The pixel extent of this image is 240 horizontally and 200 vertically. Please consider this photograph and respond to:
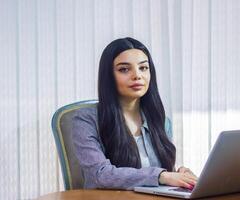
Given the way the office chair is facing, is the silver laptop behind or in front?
in front

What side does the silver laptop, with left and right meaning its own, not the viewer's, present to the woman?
front

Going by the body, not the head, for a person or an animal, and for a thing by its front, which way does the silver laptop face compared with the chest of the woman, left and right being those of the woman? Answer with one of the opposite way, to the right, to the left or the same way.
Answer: the opposite way

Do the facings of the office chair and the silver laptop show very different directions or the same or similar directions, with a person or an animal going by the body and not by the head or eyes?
very different directions

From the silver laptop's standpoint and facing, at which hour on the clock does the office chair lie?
The office chair is roughly at 12 o'clock from the silver laptop.

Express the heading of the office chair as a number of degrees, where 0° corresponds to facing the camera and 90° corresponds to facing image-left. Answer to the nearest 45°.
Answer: approximately 315°
